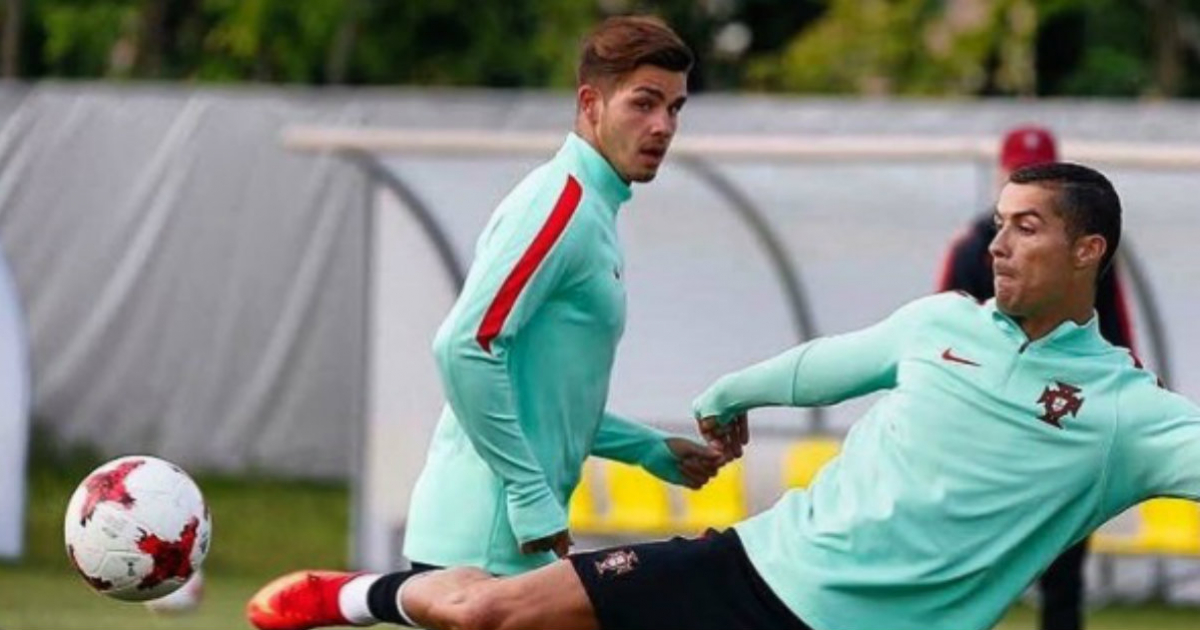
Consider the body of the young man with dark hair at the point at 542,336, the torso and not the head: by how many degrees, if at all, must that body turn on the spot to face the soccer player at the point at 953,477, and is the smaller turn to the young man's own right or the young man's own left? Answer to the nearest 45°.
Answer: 0° — they already face them

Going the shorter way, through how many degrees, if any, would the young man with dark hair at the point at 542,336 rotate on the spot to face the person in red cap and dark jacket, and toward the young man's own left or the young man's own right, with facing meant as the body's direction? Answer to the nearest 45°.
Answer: approximately 45° to the young man's own left

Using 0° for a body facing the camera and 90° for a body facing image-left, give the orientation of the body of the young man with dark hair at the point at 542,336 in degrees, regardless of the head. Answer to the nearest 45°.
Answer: approximately 270°

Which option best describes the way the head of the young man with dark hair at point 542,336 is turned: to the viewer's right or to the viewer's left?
to the viewer's right

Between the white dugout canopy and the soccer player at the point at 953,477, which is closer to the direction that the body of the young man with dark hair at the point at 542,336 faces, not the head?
the soccer player
